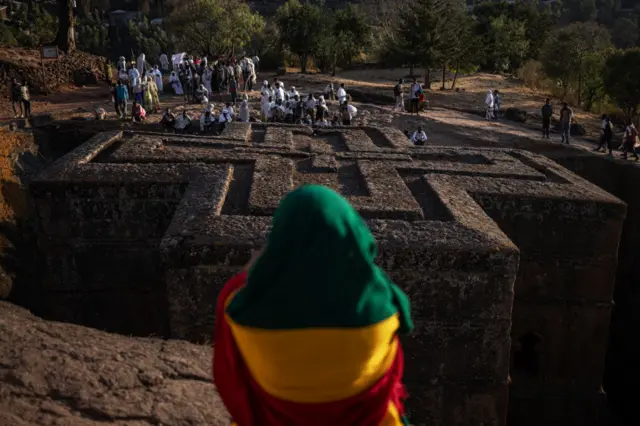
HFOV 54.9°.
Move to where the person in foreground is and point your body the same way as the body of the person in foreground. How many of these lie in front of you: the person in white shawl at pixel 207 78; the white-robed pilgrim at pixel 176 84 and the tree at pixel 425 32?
3

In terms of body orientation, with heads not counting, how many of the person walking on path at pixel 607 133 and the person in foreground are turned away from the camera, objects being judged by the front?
1

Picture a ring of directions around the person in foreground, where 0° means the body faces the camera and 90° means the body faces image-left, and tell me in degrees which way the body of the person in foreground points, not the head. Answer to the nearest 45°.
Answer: approximately 180°

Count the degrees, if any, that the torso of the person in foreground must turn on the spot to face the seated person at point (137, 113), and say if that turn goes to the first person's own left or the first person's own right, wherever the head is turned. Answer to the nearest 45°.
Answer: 0° — they already face them

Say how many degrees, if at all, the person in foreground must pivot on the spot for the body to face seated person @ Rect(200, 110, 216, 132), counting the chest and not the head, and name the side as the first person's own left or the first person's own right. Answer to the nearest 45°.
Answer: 0° — they already face them

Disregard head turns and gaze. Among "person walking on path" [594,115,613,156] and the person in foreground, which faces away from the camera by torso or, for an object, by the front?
the person in foreground

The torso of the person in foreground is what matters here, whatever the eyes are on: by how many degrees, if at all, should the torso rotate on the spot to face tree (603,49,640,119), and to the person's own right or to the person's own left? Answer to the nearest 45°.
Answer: approximately 45° to the person's own right

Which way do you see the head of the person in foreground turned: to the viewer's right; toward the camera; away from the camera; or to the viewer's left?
away from the camera
